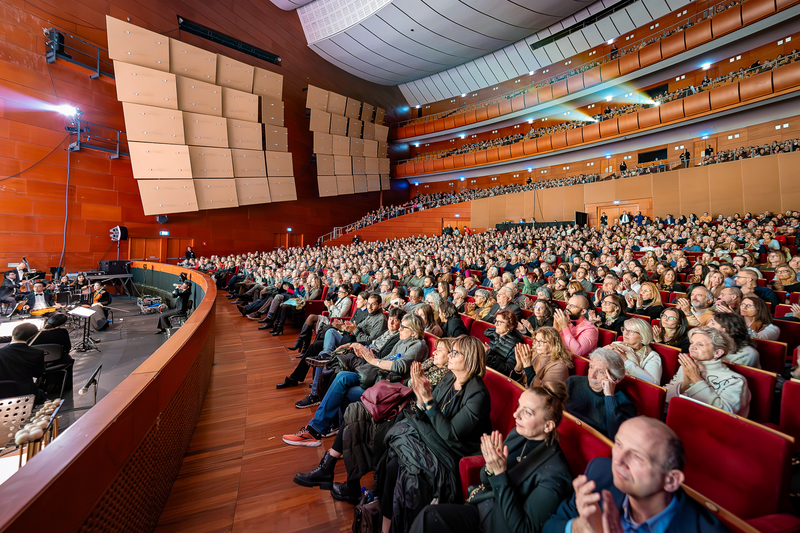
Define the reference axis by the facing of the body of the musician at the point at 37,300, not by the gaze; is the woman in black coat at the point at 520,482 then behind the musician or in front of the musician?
in front

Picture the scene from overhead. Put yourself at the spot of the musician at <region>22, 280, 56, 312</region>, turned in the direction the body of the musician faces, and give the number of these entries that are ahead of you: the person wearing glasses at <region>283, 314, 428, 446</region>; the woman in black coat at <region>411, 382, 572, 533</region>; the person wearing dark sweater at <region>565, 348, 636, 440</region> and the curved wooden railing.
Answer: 4

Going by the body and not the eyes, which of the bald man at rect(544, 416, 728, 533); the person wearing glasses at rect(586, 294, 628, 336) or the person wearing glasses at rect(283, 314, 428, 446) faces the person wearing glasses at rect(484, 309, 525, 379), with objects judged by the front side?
the person wearing glasses at rect(586, 294, 628, 336)

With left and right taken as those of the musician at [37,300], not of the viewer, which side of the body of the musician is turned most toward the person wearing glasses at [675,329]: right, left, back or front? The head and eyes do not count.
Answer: front

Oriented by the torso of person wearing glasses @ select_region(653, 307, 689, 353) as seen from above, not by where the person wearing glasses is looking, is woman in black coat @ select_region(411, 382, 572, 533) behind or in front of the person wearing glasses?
in front

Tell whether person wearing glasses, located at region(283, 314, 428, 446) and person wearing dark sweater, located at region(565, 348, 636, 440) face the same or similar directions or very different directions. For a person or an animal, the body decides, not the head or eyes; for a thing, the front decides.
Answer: same or similar directions

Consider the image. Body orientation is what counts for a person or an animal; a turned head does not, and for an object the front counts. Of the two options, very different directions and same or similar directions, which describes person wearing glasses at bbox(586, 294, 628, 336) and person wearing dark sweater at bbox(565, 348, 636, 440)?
same or similar directions

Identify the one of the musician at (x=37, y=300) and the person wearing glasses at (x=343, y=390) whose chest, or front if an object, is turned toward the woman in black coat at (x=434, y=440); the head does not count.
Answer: the musician

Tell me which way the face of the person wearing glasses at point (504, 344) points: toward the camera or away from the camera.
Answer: toward the camera

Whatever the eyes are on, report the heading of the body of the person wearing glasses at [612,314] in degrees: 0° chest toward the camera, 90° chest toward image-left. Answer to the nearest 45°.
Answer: approximately 45°

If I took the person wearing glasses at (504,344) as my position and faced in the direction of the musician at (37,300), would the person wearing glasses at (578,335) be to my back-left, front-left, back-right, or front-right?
back-right

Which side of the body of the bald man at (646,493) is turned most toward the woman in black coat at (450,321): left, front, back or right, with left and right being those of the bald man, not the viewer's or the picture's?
right

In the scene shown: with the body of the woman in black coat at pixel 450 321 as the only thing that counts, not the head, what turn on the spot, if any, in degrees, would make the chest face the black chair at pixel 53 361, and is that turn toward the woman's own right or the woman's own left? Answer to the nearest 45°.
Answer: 0° — they already face it

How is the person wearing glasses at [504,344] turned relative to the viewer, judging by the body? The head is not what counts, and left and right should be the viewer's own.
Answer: facing the viewer and to the left of the viewer
